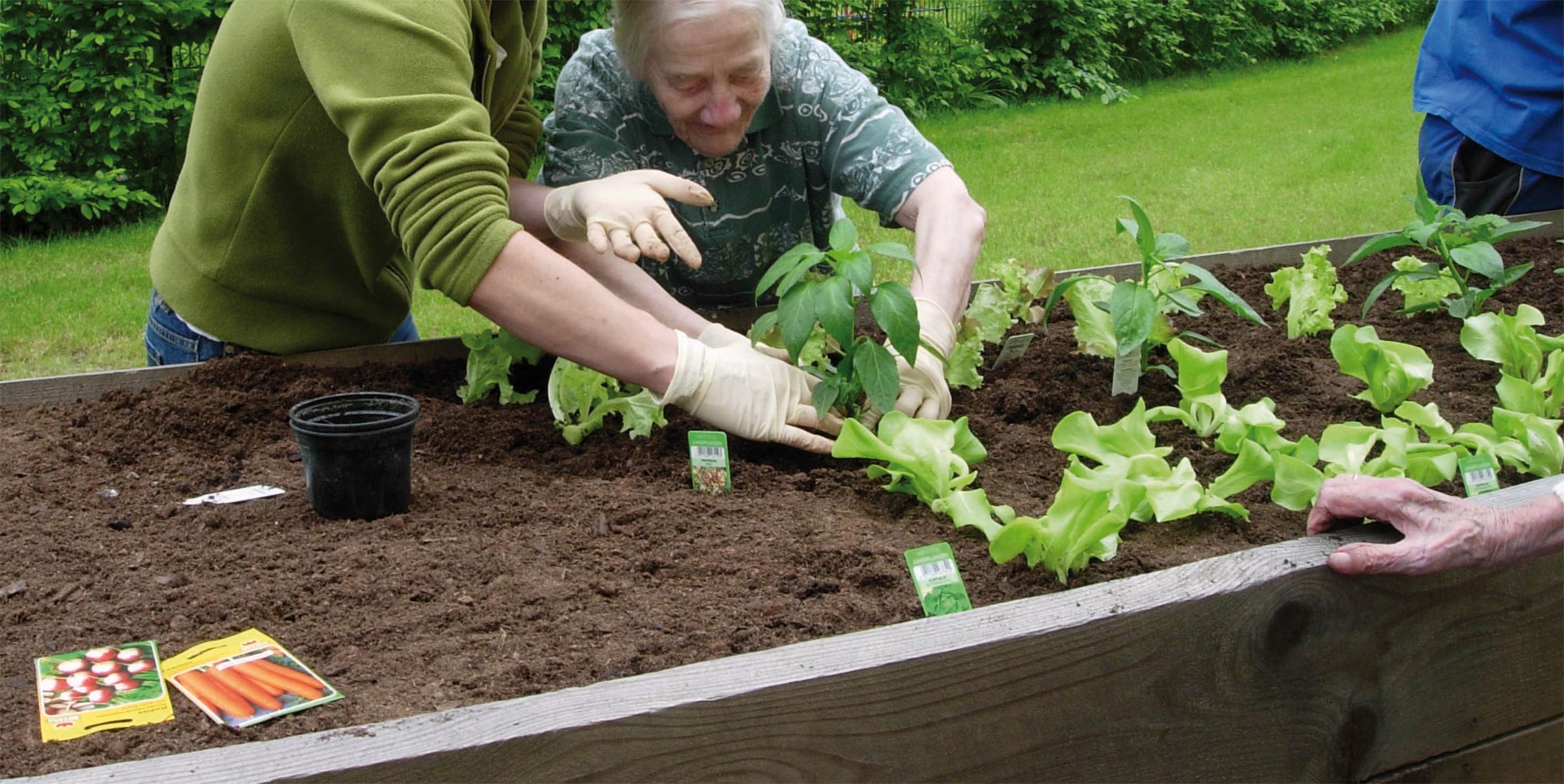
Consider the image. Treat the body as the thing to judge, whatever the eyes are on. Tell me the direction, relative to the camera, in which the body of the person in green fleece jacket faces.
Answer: to the viewer's right

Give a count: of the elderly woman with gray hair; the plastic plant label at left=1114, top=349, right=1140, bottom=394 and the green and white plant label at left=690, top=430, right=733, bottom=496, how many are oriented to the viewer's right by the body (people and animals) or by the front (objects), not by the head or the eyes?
0

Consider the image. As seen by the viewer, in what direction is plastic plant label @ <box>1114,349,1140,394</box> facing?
toward the camera

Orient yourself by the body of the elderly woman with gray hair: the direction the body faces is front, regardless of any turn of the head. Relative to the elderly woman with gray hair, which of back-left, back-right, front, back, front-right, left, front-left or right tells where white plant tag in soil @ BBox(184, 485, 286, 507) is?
front-right

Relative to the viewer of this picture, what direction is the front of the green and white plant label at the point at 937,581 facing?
facing the viewer

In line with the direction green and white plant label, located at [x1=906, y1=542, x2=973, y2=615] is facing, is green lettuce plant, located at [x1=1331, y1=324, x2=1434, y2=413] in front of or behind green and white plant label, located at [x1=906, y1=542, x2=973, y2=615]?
behind

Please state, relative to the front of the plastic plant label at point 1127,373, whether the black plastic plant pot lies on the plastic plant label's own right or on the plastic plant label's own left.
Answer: on the plastic plant label's own right

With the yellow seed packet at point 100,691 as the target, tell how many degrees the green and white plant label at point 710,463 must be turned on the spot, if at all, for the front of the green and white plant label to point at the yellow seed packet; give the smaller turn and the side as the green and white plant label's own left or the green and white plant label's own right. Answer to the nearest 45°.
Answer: approximately 45° to the green and white plant label's own right
